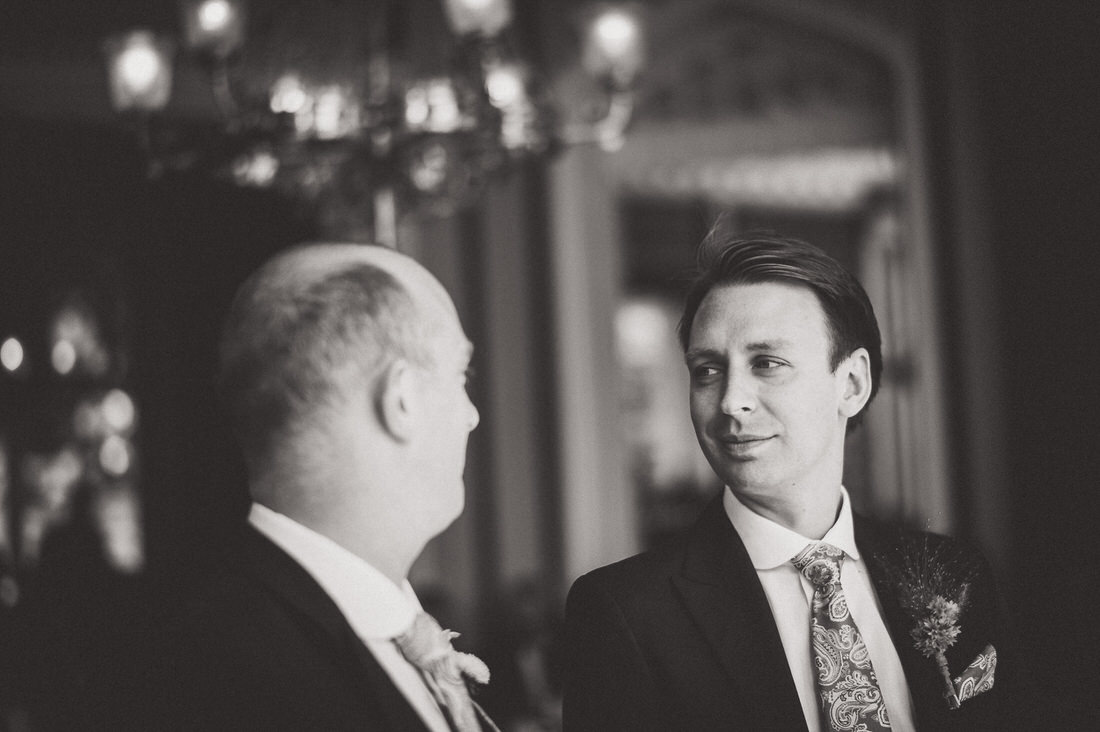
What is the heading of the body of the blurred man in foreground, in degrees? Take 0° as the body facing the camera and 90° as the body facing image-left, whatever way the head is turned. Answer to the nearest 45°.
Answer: approximately 270°

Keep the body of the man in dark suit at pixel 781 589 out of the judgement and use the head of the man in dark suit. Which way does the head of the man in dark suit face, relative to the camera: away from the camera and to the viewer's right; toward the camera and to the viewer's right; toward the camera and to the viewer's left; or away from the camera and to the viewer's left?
toward the camera and to the viewer's left

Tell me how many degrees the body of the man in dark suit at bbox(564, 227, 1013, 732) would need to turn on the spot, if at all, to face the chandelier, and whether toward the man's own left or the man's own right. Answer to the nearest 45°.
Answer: approximately 180°

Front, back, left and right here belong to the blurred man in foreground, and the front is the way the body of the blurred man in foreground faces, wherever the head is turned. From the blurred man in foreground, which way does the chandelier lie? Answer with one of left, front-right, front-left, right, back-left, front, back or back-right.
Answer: left

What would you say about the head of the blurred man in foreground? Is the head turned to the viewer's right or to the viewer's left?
to the viewer's right
